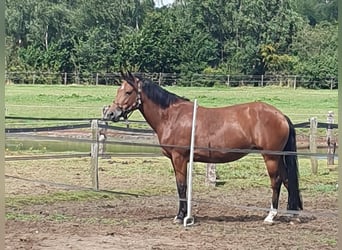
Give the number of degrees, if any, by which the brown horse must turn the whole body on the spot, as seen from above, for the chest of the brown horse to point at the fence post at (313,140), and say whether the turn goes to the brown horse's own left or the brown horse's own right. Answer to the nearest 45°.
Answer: approximately 135° to the brown horse's own right

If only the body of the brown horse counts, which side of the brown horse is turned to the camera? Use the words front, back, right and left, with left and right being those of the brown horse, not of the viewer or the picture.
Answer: left
